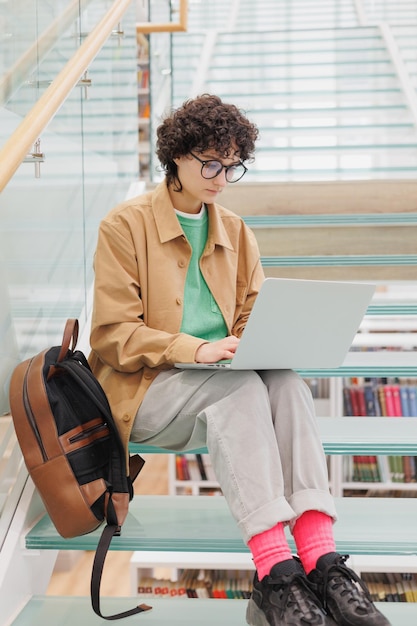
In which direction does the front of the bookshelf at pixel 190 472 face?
toward the camera

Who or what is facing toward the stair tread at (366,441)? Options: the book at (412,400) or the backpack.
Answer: the book

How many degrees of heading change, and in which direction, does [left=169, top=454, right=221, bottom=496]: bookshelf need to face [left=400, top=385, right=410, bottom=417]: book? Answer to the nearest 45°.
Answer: approximately 90° to its left

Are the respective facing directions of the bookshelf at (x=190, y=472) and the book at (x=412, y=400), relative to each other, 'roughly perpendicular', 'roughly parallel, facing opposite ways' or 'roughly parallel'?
roughly parallel

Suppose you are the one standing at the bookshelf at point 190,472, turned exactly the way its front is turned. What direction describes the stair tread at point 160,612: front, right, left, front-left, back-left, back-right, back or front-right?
front

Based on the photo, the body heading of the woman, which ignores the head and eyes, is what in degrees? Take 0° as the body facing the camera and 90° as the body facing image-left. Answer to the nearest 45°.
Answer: approximately 315°

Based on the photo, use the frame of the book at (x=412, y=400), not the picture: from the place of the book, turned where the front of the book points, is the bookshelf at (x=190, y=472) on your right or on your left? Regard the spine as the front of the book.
on your right

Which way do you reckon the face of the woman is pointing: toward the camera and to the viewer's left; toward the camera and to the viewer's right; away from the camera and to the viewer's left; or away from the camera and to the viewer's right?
toward the camera and to the viewer's right

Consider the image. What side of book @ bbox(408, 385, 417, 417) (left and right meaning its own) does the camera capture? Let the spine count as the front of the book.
front

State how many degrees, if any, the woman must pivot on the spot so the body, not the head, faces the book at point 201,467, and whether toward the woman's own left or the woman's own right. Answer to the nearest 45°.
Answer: approximately 135° to the woman's own left

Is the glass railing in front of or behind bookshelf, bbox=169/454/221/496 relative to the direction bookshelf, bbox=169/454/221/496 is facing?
in front
